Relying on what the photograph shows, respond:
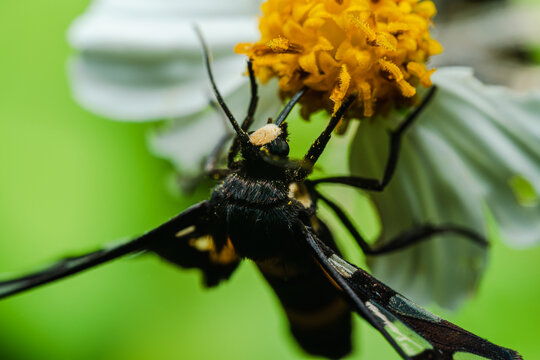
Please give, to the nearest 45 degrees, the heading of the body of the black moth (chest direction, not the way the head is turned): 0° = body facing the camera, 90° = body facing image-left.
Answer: approximately 180°
